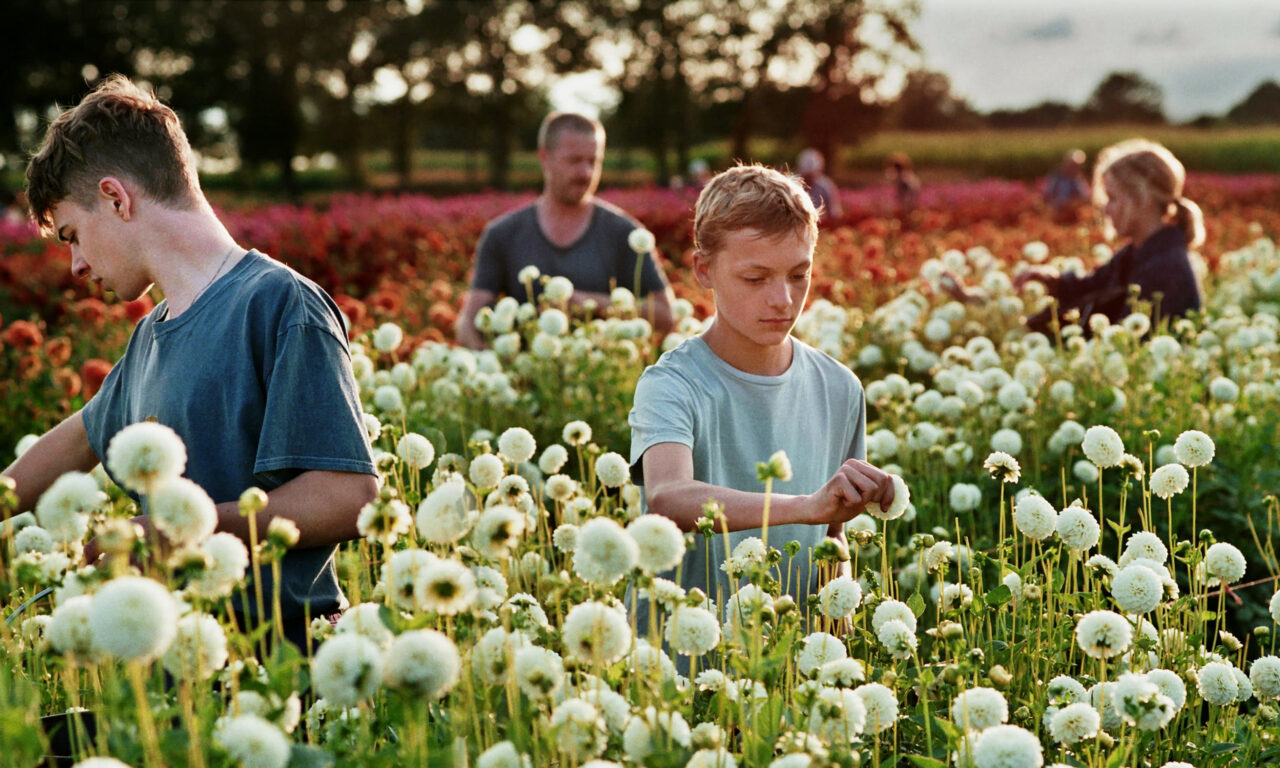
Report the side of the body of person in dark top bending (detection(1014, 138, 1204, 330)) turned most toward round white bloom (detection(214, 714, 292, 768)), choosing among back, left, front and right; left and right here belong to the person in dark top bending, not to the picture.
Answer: left

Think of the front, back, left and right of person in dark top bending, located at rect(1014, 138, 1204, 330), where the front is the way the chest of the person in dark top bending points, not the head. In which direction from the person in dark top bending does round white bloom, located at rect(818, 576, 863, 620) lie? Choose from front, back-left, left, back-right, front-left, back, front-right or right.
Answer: left

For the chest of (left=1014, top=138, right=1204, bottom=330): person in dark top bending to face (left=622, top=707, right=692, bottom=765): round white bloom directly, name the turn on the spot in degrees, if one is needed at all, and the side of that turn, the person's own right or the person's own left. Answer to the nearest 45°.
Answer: approximately 90° to the person's own left

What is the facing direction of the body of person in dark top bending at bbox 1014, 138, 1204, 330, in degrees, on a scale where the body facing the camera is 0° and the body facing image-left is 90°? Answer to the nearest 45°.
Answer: approximately 90°

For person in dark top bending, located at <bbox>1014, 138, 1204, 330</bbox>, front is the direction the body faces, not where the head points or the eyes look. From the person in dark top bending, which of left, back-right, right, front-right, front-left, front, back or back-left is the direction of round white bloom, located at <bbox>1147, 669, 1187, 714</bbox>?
left

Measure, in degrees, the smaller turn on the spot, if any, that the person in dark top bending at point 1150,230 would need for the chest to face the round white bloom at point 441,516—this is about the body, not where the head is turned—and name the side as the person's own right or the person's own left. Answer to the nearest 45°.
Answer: approximately 90° to the person's own left

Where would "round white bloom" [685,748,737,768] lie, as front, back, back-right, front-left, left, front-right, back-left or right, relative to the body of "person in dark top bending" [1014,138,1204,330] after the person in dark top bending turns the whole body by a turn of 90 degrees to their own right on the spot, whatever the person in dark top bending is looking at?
back

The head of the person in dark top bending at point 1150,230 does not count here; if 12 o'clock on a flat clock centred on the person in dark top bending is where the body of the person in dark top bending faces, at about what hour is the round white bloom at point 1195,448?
The round white bloom is roughly at 9 o'clock from the person in dark top bending.

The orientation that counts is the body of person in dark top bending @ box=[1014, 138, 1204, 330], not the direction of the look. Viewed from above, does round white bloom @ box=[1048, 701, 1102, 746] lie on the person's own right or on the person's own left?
on the person's own left

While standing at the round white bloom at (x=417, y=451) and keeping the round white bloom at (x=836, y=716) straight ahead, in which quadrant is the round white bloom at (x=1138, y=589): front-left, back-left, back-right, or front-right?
front-left

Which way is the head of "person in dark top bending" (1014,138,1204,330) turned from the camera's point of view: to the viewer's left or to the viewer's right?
to the viewer's left

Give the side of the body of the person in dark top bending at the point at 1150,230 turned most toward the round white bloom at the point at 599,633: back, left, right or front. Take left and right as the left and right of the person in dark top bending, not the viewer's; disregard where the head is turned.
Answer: left

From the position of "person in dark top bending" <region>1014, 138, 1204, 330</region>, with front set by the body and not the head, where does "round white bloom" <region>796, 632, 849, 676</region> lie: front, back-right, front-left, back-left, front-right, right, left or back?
left
